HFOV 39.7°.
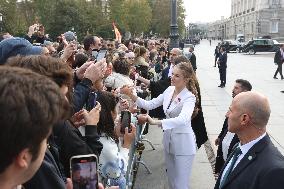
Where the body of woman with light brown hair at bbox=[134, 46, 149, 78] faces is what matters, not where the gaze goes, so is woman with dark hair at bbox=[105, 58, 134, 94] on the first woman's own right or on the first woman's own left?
on the first woman's own right

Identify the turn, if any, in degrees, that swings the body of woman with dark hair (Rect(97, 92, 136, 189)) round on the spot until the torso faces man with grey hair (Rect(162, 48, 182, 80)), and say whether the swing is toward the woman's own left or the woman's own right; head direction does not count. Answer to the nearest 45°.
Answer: approximately 45° to the woman's own left

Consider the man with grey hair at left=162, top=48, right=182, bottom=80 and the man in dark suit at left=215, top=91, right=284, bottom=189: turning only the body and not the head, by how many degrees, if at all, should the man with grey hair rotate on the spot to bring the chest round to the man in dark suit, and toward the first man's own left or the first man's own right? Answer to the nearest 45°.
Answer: approximately 45° to the first man's own left

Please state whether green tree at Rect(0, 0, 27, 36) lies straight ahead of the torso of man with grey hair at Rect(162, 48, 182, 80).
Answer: no

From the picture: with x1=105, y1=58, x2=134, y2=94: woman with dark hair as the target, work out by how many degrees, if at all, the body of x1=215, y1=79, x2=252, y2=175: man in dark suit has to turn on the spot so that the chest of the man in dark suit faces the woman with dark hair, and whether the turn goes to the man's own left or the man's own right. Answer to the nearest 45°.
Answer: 0° — they already face them

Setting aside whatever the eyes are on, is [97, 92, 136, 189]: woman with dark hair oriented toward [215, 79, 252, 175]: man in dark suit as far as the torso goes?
yes

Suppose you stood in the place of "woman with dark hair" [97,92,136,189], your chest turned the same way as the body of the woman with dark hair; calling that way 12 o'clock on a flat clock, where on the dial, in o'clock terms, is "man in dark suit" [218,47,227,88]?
The man in dark suit is roughly at 11 o'clock from the woman with dark hair.

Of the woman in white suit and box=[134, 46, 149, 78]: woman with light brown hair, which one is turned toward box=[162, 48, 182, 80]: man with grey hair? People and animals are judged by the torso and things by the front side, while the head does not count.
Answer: the woman with light brown hair

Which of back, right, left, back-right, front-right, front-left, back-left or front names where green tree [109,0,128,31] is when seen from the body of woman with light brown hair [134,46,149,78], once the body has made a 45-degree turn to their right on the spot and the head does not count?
back-left

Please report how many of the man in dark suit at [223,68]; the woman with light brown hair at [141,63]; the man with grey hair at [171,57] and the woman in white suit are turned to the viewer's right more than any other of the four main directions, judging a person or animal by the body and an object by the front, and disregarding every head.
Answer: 1

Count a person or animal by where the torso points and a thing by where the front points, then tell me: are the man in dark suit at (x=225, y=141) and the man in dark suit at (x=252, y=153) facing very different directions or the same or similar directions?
same or similar directions

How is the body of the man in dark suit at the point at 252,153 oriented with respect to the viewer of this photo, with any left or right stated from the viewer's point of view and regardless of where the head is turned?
facing to the left of the viewer

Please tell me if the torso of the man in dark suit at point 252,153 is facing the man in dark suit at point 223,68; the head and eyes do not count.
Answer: no

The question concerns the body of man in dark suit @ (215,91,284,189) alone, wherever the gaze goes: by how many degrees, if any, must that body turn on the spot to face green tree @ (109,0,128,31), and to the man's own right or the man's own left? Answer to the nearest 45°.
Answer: approximately 90° to the man's own right

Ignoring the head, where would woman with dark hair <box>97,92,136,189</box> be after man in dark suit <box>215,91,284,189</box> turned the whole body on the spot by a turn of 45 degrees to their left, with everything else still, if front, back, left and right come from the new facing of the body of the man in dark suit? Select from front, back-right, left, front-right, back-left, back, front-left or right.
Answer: front-right

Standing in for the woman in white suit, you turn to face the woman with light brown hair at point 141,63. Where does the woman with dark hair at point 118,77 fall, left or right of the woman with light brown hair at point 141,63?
left

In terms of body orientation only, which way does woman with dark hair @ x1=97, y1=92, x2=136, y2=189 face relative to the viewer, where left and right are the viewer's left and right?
facing away from the viewer and to the right of the viewer

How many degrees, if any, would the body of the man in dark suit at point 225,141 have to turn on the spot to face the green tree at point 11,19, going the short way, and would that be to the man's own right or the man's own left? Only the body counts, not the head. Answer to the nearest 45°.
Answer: approximately 45° to the man's own right

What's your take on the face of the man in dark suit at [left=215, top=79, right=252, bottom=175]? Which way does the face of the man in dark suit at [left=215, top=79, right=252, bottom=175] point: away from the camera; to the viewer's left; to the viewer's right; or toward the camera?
to the viewer's left
